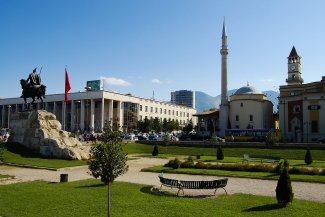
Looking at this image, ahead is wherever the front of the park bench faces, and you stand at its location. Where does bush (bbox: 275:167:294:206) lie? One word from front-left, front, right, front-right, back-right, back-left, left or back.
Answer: back-right

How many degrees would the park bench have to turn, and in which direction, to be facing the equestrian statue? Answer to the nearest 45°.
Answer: approximately 45° to its left

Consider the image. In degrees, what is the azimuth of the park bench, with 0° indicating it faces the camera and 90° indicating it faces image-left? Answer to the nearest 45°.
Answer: approximately 180°

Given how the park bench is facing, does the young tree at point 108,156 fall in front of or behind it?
behind

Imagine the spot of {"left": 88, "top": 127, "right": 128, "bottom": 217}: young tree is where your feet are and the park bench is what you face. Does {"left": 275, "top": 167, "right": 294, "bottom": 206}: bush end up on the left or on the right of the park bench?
right
